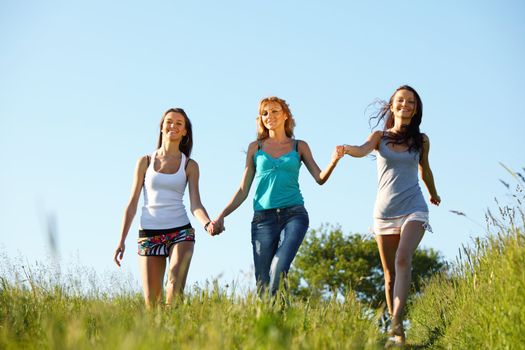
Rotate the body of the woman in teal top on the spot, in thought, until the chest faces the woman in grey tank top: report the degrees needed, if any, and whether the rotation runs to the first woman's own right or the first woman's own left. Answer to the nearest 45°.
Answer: approximately 90° to the first woman's own left

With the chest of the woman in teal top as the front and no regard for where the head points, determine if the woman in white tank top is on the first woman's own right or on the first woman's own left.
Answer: on the first woman's own right

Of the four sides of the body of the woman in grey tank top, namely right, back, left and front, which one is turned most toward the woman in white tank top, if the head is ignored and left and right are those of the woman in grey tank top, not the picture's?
right

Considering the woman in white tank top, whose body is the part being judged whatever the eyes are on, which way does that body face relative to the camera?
toward the camera

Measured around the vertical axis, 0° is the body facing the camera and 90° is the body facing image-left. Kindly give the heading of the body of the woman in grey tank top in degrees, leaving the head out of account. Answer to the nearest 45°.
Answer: approximately 0°

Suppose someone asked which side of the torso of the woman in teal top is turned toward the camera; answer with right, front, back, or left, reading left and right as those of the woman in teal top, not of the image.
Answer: front

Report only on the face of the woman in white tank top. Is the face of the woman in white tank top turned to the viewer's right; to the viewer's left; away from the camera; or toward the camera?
toward the camera

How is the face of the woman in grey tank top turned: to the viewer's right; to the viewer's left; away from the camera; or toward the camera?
toward the camera

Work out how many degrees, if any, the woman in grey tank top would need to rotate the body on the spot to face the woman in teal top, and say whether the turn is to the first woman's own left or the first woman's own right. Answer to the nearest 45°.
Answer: approximately 45° to the first woman's own right

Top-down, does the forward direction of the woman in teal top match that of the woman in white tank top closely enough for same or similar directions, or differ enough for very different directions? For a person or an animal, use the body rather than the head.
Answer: same or similar directions

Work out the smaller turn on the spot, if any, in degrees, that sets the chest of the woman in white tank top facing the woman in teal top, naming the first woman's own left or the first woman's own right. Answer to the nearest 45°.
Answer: approximately 90° to the first woman's own left
